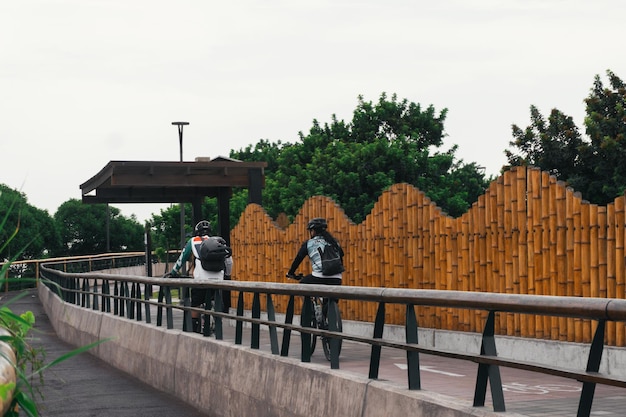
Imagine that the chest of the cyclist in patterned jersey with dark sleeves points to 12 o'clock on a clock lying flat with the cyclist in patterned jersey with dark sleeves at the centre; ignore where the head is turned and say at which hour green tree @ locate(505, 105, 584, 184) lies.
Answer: The green tree is roughly at 2 o'clock from the cyclist in patterned jersey with dark sleeves.

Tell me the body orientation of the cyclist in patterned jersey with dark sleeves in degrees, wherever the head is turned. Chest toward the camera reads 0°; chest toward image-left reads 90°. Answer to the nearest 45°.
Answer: approximately 135°

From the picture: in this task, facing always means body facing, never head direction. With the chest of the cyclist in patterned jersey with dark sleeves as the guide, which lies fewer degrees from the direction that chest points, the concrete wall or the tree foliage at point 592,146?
the tree foliage

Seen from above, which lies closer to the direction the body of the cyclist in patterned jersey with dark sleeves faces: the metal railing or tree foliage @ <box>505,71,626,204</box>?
the tree foliage

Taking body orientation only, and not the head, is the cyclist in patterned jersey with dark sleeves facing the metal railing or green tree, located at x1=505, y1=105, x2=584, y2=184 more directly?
the green tree
